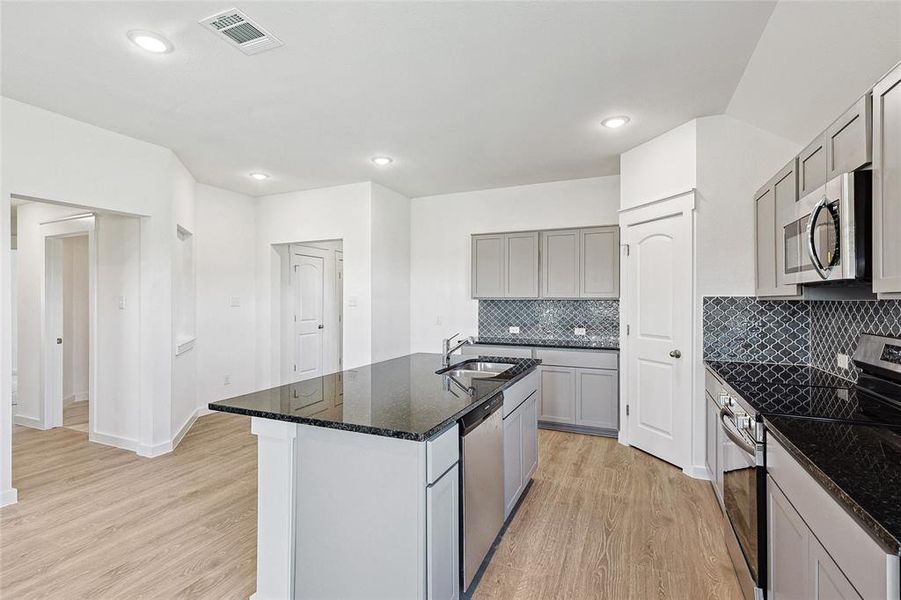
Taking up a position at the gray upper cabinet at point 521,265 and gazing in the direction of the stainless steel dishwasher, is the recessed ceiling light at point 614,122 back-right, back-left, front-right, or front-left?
front-left

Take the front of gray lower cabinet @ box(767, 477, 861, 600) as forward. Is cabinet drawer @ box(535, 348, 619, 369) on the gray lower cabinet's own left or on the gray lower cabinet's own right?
on the gray lower cabinet's own right

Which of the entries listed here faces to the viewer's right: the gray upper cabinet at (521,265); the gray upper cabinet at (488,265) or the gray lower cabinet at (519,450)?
the gray lower cabinet

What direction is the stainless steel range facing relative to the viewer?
to the viewer's left

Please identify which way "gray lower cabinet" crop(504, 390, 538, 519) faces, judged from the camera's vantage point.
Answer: facing to the right of the viewer

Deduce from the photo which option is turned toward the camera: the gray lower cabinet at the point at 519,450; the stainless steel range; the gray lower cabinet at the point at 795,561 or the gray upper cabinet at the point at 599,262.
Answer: the gray upper cabinet

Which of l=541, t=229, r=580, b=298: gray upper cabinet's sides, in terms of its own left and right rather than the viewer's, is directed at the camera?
front

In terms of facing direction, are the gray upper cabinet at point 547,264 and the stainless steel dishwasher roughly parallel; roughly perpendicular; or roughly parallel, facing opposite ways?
roughly perpendicular

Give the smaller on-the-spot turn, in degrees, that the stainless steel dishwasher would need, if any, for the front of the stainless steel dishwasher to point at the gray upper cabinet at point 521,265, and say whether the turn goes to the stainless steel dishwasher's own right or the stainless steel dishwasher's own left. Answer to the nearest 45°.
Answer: approximately 90° to the stainless steel dishwasher's own left

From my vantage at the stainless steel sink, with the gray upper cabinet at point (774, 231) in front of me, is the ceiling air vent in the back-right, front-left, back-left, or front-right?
back-right

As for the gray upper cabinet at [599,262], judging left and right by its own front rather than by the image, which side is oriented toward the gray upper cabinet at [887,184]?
front

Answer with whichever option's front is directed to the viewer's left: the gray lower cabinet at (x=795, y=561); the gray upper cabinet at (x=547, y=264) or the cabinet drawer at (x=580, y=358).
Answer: the gray lower cabinet

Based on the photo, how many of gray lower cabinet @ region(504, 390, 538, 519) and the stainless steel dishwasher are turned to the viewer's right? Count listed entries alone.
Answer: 2

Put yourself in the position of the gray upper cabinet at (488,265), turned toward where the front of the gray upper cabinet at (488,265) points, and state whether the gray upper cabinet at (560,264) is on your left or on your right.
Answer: on your left

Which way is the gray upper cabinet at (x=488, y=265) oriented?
toward the camera

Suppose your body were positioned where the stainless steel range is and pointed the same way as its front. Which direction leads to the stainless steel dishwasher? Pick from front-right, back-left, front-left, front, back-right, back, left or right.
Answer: front-left

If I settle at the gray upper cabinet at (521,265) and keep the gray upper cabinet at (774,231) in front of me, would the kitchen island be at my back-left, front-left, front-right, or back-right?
front-right
